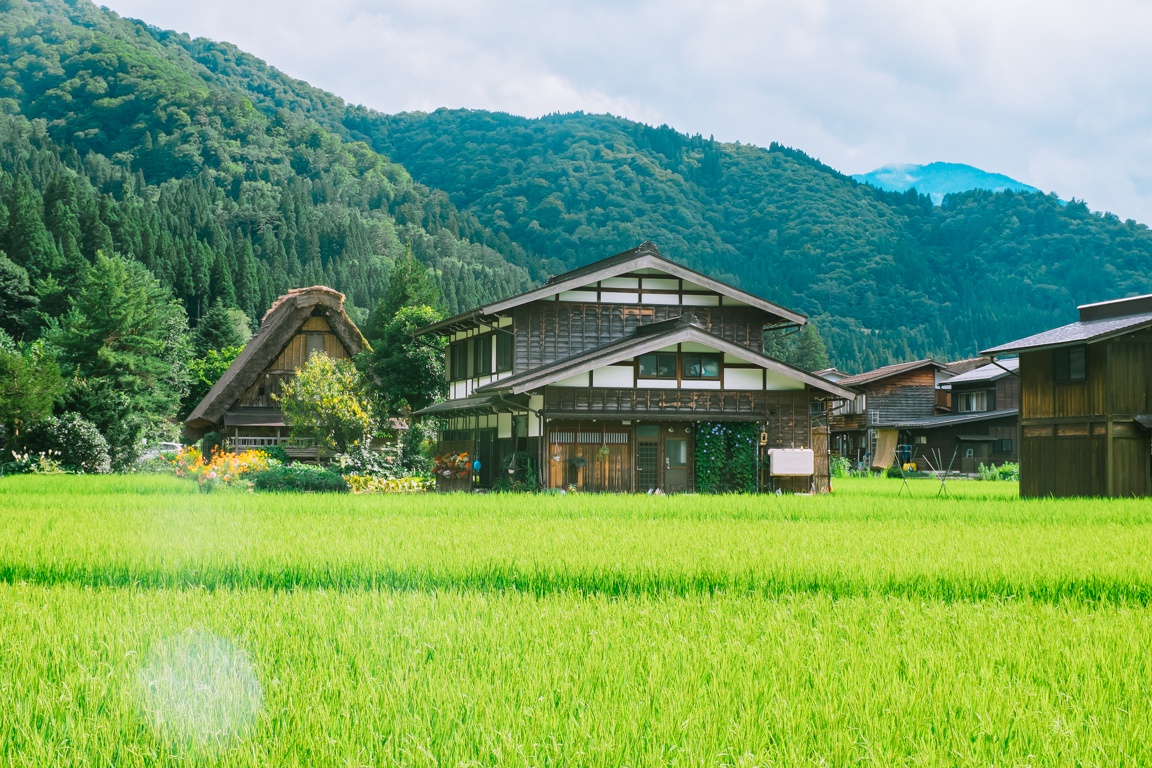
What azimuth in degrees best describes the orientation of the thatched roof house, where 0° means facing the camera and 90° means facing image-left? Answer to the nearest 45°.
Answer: approximately 0°

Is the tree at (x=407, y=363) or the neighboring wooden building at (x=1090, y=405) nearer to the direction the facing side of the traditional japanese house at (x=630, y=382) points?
the neighboring wooden building

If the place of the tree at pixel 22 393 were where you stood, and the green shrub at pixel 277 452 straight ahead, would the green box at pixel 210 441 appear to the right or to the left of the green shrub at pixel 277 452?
left

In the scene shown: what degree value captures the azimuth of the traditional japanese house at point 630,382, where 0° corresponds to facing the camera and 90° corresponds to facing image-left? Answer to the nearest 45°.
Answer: approximately 0°

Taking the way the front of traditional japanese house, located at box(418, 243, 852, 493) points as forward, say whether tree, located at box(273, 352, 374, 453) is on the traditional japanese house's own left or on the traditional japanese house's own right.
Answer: on the traditional japanese house's own right

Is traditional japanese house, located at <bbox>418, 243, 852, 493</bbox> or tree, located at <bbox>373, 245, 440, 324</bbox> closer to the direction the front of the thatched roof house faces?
the traditional japanese house

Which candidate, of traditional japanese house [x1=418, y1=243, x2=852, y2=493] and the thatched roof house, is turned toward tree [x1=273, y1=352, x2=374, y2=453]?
the thatched roof house

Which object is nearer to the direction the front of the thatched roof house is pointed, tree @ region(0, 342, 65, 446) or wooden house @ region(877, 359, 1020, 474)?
the wooden house

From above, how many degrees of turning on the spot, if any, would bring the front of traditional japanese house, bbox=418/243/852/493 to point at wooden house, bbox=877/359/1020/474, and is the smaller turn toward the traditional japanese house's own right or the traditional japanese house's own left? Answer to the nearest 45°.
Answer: approximately 135° to the traditional japanese house's own left

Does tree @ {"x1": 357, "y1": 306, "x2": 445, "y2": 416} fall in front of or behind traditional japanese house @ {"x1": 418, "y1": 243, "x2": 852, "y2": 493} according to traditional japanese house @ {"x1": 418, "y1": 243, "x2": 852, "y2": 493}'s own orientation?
behind

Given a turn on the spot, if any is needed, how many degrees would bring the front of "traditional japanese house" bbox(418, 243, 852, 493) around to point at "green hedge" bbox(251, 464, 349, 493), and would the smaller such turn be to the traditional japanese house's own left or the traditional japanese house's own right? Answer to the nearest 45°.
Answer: approximately 90° to the traditional japanese house's own right
